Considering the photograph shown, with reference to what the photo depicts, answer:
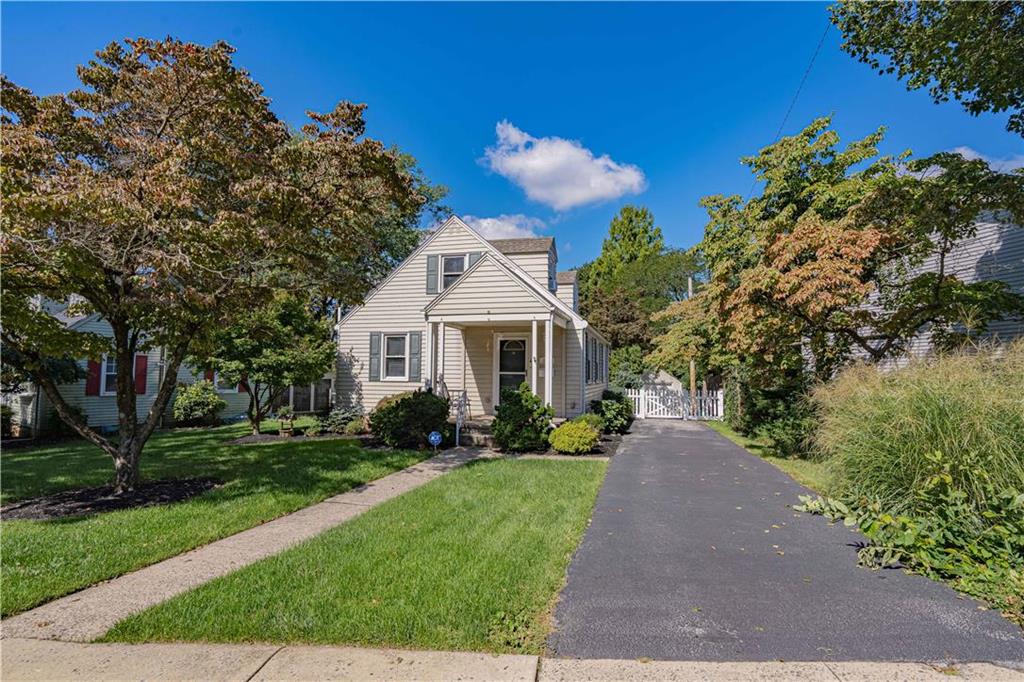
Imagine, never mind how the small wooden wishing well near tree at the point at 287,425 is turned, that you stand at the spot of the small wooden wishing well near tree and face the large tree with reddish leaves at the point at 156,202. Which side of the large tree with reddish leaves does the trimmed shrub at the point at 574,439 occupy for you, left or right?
left

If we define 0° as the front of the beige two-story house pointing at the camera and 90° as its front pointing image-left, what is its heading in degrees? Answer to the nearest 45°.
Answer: approximately 0°

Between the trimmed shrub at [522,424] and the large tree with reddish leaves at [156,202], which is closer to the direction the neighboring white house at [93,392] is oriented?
the large tree with reddish leaves

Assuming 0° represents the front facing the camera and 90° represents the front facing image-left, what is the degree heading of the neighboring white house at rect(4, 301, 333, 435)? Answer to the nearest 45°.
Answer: approximately 0°

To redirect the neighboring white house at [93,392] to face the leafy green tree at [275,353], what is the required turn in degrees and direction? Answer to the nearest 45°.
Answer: approximately 45° to its left

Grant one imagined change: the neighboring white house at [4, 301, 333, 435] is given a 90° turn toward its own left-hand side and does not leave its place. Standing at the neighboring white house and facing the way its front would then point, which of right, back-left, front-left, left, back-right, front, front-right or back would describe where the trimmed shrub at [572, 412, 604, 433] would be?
front-right

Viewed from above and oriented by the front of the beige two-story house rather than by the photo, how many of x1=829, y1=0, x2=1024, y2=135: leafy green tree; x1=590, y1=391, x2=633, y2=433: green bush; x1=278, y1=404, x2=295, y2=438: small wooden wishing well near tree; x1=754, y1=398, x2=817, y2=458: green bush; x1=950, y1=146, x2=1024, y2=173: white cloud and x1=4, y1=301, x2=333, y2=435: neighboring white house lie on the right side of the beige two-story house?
2
